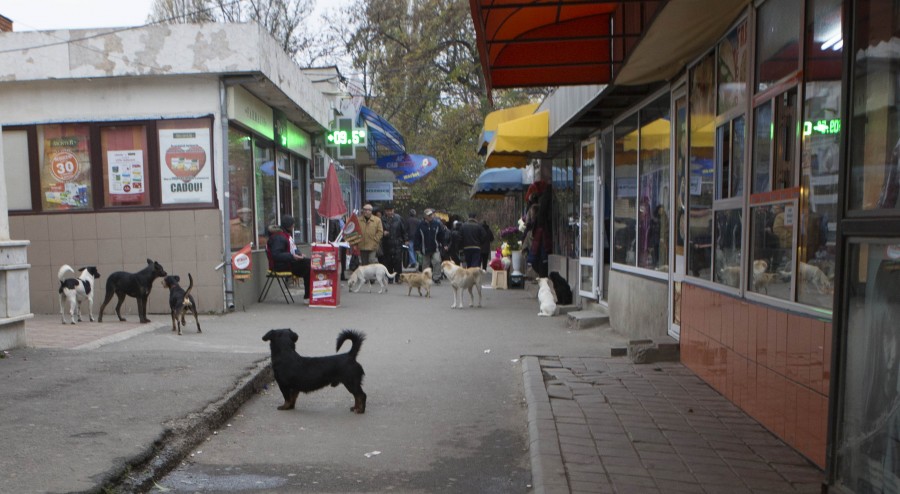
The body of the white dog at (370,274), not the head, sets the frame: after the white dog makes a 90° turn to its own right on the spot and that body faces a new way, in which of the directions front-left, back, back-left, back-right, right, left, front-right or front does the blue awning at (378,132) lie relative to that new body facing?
front

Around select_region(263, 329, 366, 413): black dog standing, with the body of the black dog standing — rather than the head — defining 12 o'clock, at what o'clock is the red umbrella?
The red umbrella is roughly at 3 o'clock from the black dog standing.

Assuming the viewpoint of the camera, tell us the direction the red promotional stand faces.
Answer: facing the viewer

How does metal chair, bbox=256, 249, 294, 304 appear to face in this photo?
to the viewer's right

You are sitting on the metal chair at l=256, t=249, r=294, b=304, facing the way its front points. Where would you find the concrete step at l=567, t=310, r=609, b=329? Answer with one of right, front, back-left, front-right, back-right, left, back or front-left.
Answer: front-right

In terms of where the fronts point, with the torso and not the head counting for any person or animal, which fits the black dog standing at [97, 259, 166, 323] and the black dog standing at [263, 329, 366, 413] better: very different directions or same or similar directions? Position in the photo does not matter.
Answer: very different directions

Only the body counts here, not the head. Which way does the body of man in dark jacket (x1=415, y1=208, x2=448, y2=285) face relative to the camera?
toward the camera

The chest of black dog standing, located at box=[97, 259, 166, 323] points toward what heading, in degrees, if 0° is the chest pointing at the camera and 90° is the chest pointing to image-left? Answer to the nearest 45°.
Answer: approximately 270°

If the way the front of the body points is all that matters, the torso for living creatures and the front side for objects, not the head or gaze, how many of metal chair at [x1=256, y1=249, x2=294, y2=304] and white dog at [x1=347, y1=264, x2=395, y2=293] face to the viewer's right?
1

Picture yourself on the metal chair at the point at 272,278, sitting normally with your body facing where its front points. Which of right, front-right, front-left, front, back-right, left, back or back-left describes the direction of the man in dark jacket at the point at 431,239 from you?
front-left

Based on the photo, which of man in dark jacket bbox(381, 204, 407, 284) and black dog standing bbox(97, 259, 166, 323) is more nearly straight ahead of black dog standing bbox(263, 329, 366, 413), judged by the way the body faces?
the black dog standing

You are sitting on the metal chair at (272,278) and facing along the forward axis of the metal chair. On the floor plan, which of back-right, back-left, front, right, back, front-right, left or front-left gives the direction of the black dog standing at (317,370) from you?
right
